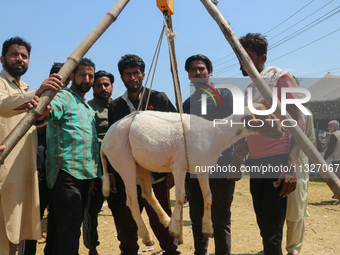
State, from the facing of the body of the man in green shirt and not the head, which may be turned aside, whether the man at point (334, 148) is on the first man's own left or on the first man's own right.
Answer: on the first man's own left

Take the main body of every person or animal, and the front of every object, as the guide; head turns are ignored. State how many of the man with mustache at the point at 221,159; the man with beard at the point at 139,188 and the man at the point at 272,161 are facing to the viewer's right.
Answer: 0

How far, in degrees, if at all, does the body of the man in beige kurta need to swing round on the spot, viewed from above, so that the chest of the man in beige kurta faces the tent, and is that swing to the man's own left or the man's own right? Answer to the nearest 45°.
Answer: approximately 90° to the man's own left

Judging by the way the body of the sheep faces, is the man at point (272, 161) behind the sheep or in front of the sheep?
in front

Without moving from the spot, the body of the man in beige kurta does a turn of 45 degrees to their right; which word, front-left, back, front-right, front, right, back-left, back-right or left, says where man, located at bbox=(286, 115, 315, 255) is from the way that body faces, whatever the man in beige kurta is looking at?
left

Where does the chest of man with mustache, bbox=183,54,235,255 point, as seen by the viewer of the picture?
toward the camera

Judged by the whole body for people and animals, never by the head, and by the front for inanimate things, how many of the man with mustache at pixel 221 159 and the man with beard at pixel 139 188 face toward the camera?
2

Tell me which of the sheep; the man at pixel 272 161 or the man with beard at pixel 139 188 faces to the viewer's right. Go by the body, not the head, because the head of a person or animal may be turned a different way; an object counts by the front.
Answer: the sheep

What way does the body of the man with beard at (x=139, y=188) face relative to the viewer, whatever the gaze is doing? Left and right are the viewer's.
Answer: facing the viewer

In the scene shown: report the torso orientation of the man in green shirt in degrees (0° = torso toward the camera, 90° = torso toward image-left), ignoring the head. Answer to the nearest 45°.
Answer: approximately 315°

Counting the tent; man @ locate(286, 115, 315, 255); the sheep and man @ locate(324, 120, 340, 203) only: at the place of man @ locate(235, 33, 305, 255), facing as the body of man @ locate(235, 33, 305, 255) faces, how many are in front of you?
1

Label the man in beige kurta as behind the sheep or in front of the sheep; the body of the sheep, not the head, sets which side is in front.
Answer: behind

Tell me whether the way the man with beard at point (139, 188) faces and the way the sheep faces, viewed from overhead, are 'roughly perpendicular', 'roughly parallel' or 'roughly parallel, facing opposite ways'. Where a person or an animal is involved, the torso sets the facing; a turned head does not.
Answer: roughly perpendicular
